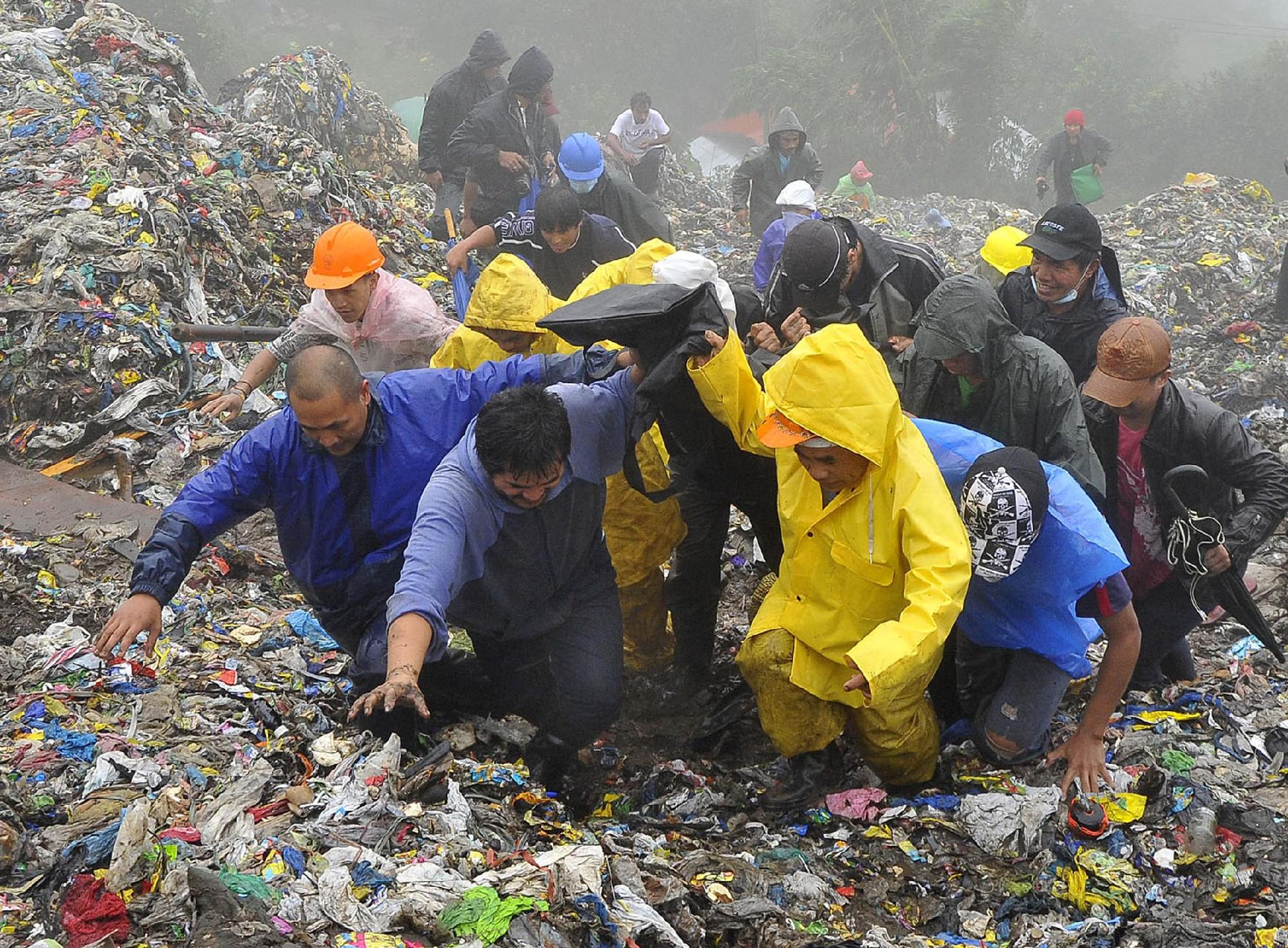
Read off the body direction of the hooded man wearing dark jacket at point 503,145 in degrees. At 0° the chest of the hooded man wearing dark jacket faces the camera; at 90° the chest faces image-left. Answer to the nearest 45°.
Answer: approximately 315°

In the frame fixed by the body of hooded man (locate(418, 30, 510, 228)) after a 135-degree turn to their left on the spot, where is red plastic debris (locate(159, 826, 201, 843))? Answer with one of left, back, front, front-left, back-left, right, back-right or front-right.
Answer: back-left

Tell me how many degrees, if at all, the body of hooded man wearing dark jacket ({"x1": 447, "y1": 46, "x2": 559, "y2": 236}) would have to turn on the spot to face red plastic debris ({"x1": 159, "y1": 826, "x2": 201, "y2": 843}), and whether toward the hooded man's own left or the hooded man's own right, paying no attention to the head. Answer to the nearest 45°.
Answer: approximately 45° to the hooded man's own right

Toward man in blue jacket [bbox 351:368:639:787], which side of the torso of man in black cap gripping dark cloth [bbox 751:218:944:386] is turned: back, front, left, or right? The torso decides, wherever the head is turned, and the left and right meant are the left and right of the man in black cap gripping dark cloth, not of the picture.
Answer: front

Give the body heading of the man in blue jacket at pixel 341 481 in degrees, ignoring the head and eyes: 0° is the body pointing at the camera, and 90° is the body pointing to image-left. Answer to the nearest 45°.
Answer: approximately 0°

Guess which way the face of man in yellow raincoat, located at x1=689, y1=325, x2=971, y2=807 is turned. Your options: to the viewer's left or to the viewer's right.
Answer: to the viewer's left

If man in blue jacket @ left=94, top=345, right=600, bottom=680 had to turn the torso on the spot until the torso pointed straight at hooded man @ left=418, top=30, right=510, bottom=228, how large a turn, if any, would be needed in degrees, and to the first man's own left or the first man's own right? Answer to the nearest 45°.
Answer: approximately 180°
